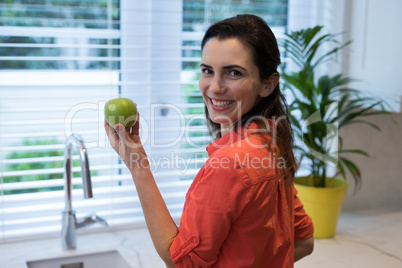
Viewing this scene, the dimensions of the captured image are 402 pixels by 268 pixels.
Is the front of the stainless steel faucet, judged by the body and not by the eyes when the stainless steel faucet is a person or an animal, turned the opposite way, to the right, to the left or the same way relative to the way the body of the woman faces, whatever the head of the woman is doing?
the opposite way

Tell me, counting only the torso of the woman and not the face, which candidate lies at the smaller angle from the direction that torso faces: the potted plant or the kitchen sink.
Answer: the kitchen sink

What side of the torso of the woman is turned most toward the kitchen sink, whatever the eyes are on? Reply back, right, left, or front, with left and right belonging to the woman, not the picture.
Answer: front

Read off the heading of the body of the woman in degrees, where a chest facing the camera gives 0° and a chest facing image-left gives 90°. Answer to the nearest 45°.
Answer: approximately 135°

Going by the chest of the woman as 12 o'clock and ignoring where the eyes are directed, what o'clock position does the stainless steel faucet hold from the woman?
The stainless steel faucet is roughly at 12 o'clock from the woman.

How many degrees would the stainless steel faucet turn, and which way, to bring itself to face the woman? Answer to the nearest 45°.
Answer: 0° — it already faces them

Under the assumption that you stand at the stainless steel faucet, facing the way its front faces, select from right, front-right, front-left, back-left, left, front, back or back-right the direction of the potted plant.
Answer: front-left

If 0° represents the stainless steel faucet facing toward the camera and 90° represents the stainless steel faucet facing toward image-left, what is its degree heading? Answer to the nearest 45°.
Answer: approximately 315°
